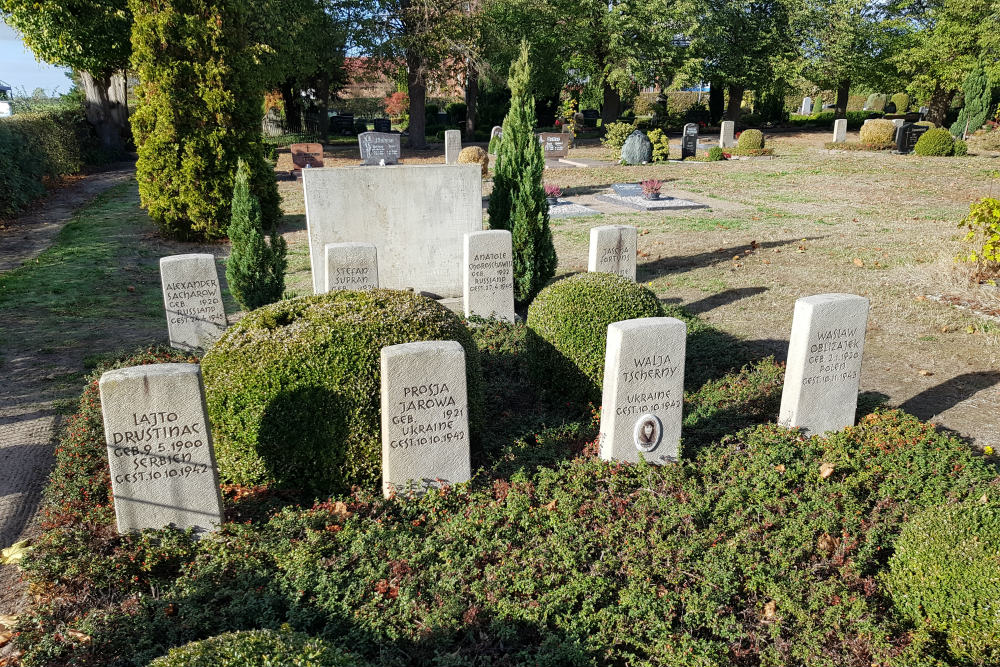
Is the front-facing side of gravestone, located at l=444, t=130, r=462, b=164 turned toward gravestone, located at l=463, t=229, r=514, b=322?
yes

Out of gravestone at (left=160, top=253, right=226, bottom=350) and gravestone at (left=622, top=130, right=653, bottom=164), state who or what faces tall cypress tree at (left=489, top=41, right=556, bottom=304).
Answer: gravestone at (left=622, top=130, right=653, bottom=164)

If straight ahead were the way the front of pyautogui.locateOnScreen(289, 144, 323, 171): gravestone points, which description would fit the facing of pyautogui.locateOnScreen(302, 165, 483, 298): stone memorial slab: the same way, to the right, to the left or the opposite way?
the same way

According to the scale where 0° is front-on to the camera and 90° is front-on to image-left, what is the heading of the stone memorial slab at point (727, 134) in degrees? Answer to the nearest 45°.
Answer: approximately 0°

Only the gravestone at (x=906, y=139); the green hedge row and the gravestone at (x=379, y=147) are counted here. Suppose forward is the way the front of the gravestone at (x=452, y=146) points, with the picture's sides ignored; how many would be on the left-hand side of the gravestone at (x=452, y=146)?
1

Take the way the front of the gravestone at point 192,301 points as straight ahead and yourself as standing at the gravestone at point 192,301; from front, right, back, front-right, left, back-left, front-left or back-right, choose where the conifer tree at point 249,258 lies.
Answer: back-left

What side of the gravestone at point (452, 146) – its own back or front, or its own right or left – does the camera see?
front

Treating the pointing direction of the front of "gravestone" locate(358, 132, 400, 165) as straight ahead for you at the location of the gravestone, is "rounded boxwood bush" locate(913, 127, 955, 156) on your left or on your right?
on your left

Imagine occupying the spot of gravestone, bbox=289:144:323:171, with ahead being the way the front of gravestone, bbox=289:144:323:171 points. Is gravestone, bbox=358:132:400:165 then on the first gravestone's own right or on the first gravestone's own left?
on the first gravestone's own left

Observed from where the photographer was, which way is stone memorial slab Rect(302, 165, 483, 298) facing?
facing the viewer

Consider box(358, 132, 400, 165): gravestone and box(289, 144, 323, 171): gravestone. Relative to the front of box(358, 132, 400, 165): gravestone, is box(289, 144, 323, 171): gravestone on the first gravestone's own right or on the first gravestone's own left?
on the first gravestone's own right

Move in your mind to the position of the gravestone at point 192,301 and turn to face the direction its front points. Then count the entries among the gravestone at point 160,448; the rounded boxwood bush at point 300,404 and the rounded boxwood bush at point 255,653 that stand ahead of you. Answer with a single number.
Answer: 3

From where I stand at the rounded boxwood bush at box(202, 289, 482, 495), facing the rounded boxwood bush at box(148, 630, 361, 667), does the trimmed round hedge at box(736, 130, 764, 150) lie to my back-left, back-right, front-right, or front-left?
back-left

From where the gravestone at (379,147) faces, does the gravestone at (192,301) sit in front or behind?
in front

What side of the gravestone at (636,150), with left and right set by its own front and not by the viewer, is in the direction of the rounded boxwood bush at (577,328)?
front
